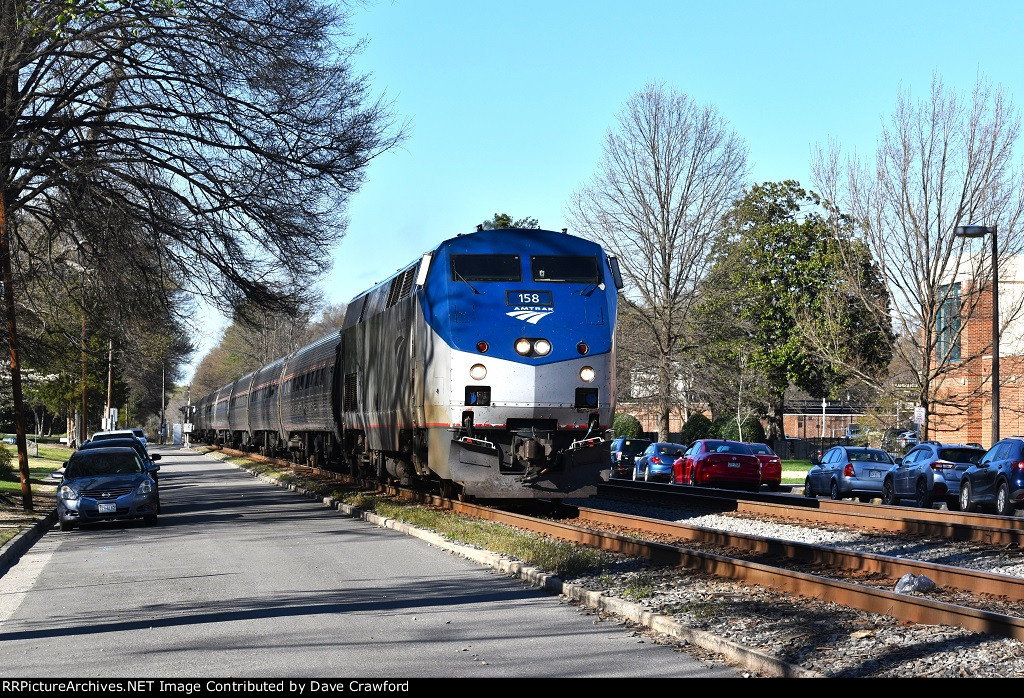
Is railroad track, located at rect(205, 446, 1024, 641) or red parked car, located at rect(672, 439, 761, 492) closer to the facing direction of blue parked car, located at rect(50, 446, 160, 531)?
the railroad track

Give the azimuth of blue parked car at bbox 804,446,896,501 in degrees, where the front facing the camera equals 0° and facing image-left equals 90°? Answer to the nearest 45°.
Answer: approximately 135°

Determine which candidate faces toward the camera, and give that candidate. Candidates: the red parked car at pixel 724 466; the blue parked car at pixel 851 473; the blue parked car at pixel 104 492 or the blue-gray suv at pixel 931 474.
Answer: the blue parked car at pixel 104 492

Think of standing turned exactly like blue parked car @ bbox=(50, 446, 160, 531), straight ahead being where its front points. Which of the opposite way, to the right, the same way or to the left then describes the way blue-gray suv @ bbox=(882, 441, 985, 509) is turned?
the opposite way

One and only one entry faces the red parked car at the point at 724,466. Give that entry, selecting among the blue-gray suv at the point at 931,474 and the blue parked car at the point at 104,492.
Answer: the blue-gray suv

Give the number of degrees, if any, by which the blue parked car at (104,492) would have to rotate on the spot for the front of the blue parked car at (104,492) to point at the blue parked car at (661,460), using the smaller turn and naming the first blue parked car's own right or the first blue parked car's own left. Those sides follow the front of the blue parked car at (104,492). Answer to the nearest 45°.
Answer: approximately 135° to the first blue parked car's own left

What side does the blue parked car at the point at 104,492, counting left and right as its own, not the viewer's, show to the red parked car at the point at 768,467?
left

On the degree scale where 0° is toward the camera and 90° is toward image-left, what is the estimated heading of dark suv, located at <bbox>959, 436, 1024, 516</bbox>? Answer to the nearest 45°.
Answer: approximately 135°

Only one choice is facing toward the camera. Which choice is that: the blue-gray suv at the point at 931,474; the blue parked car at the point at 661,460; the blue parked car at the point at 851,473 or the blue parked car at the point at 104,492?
the blue parked car at the point at 104,492

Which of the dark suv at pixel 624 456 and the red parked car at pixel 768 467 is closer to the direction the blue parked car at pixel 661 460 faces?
the dark suv

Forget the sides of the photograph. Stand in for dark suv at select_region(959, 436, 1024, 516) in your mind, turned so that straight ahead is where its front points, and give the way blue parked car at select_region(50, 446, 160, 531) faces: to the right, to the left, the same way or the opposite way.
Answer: the opposite way
